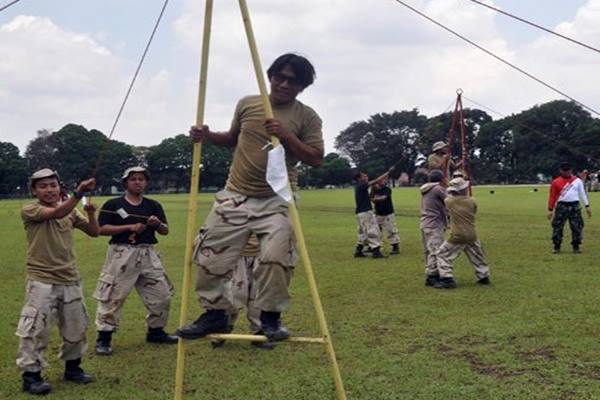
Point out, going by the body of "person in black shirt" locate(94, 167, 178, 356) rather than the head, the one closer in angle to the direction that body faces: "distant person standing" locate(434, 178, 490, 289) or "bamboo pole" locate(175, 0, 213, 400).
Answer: the bamboo pole

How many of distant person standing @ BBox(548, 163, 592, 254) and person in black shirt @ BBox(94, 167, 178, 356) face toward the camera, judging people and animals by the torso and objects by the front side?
2

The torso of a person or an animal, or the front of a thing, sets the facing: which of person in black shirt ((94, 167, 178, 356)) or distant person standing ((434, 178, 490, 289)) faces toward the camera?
the person in black shirt

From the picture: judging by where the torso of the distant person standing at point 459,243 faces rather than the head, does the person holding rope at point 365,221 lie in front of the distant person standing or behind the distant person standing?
in front

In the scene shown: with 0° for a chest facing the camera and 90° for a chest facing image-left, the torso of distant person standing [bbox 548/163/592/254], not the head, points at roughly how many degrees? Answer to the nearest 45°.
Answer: approximately 0°

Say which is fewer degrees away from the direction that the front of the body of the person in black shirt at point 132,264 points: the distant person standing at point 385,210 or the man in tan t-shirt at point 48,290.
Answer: the man in tan t-shirt

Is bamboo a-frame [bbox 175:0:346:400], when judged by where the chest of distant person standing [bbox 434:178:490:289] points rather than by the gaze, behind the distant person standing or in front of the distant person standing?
behind

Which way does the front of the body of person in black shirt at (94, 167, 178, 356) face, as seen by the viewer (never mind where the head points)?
toward the camera

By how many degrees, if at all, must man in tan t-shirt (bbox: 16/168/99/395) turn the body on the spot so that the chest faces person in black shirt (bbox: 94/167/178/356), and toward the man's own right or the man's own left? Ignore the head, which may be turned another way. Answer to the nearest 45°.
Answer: approximately 90° to the man's own left

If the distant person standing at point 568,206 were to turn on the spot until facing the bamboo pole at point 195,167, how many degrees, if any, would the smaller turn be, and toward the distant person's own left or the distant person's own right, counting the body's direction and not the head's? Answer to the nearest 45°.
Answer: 0° — they already face it

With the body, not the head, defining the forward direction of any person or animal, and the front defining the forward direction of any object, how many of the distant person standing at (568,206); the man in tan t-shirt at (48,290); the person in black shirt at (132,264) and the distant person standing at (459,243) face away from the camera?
1

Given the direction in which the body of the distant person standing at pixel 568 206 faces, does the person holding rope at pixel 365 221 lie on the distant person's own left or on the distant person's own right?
on the distant person's own right

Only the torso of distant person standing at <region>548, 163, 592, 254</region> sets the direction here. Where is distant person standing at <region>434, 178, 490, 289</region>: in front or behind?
in front

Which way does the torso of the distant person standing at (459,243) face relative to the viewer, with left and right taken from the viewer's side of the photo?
facing away from the viewer

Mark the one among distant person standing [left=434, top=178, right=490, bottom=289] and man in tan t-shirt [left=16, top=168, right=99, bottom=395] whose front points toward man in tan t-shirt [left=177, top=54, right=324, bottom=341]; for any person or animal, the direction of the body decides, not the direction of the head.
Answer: man in tan t-shirt [left=16, top=168, right=99, bottom=395]

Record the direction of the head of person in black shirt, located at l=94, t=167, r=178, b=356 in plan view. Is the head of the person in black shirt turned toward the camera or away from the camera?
toward the camera
